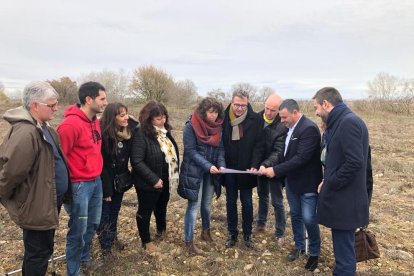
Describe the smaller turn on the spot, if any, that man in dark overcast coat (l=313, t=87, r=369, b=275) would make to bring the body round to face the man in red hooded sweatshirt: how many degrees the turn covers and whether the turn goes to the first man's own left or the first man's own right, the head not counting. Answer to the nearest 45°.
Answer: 0° — they already face them

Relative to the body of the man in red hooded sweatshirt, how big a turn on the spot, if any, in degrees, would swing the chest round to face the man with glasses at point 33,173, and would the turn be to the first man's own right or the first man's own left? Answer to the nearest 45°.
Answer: approximately 90° to the first man's own right

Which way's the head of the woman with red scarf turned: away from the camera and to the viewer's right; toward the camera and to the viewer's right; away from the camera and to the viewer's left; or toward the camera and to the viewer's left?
toward the camera and to the viewer's right

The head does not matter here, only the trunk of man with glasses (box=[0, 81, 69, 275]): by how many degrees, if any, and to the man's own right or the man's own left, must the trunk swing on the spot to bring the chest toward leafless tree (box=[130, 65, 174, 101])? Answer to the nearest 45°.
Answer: approximately 90° to the man's own left

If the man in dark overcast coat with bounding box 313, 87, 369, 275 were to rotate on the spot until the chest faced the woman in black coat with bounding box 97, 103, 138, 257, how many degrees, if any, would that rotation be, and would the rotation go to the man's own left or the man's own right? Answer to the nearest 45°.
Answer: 0° — they already face them

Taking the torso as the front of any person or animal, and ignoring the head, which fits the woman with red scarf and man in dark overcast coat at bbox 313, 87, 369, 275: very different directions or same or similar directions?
very different directions

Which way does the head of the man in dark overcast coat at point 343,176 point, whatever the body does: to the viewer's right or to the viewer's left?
to the viewer's left

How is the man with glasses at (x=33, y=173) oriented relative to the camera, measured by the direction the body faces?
to the viewer's right
